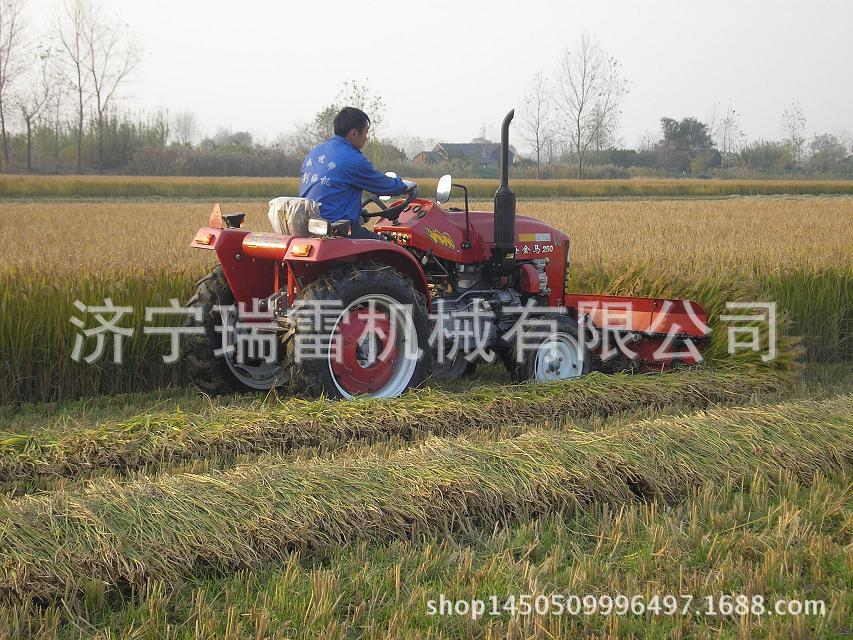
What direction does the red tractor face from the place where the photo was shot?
facing away from the viewer and to the right of the viewer

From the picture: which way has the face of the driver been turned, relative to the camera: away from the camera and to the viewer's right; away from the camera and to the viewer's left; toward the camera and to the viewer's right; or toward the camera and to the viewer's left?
away from the camera and to the viewer's right

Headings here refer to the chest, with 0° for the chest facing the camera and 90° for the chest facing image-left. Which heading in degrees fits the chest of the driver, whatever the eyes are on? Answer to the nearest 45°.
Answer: approximately 225°
